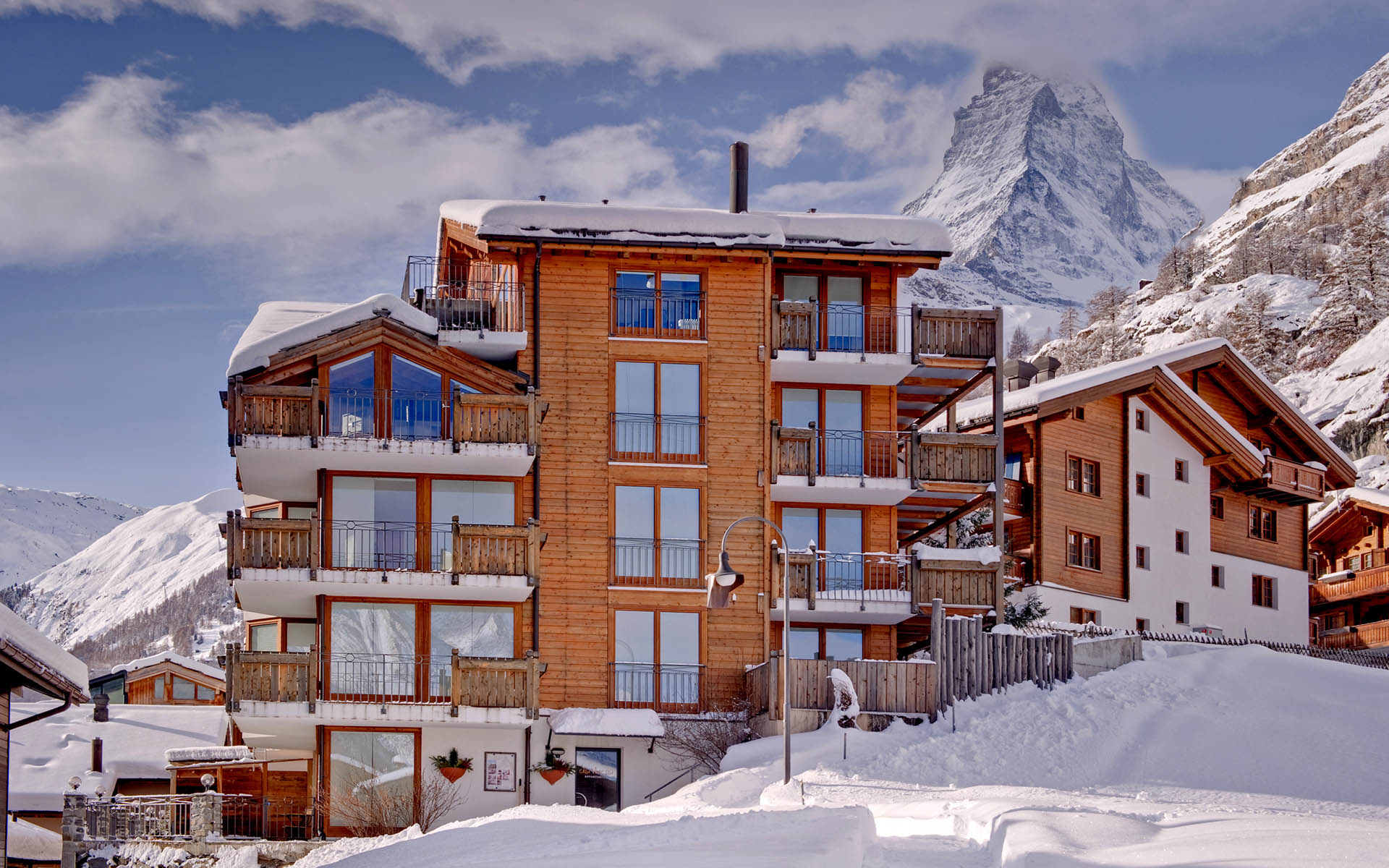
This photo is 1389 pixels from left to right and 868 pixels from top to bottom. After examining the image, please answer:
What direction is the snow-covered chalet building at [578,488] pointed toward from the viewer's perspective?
toward the camera

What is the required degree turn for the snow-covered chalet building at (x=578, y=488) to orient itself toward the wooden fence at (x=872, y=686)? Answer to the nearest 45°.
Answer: approximately 45° to its left

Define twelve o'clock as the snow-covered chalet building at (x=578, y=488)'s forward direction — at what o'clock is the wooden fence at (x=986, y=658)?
The wooden fence is roughly at 10 o'clock from the snow-covered chalet building.
